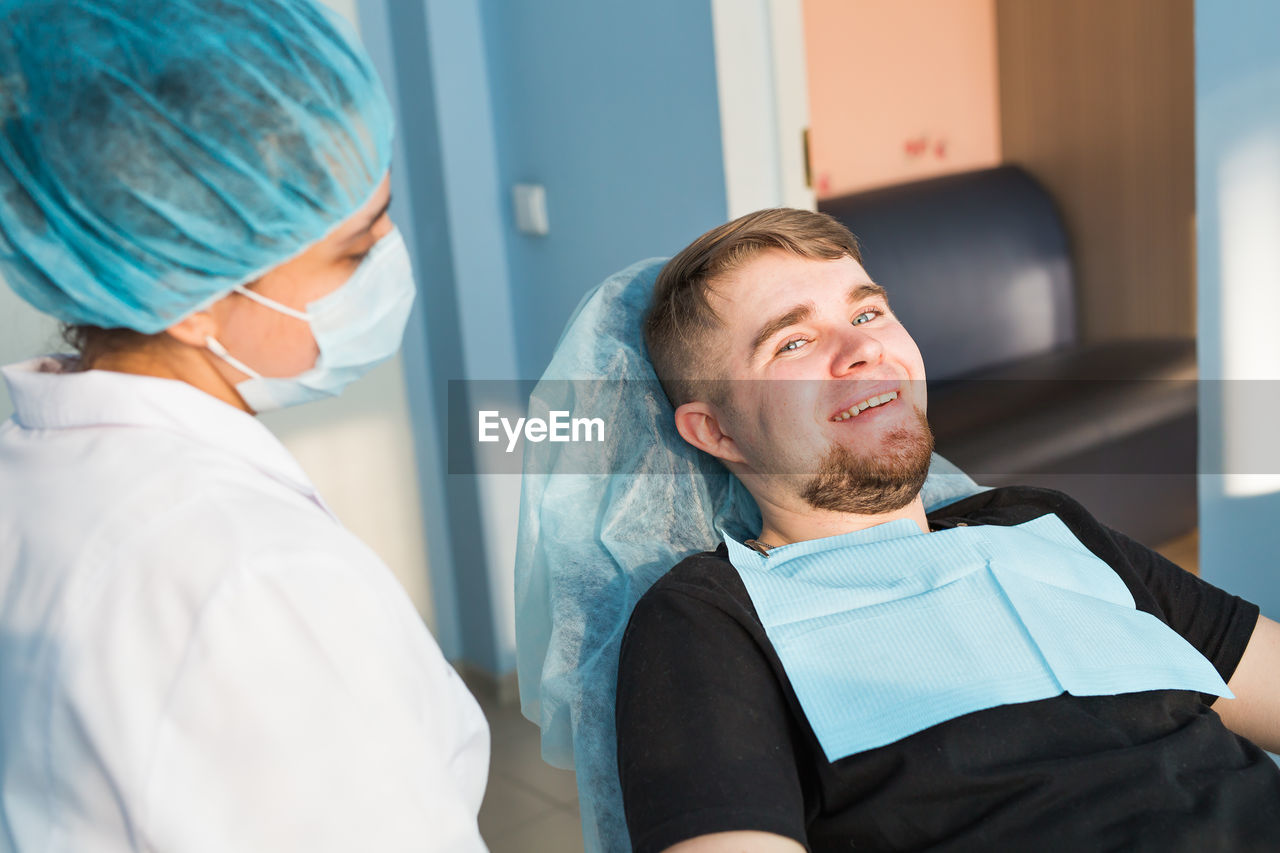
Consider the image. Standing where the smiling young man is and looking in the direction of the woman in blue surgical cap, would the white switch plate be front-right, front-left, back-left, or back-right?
back-right

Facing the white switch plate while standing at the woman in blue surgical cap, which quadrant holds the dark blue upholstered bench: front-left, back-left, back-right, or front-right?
front-right

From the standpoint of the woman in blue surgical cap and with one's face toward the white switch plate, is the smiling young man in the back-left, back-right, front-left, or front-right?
front-right

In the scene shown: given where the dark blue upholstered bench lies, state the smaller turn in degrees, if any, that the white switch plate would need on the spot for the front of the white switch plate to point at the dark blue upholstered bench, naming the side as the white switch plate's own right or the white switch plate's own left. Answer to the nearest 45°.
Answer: approximately 90° to the white switch plate's own left

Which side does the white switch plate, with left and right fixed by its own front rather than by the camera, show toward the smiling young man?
front

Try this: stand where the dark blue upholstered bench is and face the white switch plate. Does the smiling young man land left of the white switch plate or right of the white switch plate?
left

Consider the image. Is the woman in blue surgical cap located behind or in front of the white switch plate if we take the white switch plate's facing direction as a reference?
in front

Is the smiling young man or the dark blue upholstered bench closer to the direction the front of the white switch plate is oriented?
the smiling young man

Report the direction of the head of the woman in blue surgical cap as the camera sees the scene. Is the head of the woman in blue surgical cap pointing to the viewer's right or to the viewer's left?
to the viewer's right
